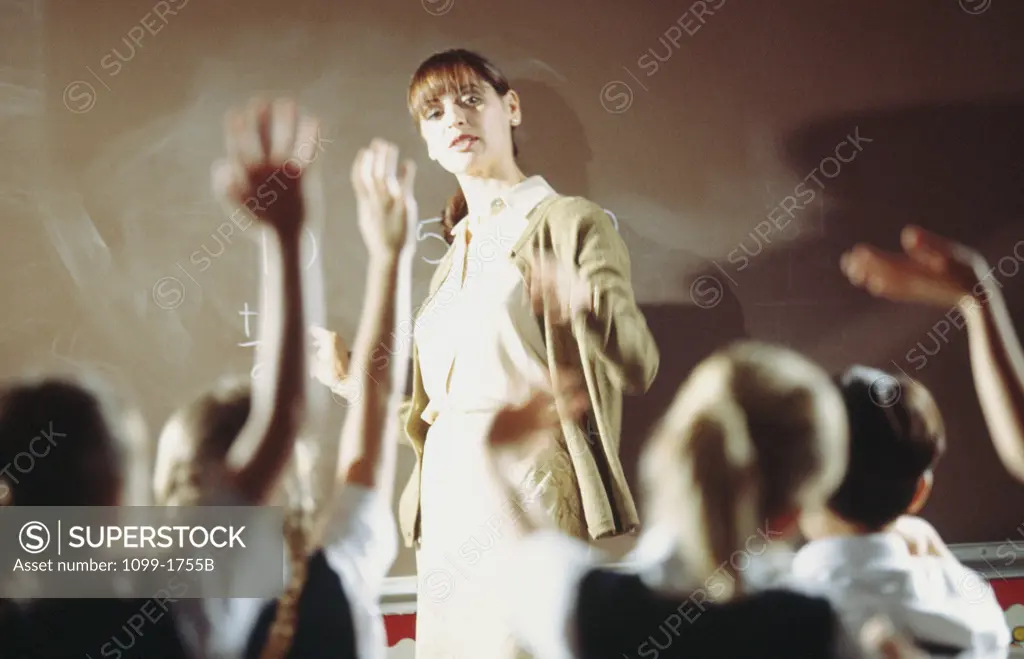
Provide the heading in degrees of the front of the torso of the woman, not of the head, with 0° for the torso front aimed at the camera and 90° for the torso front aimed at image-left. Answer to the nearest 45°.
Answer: approximately 45°
